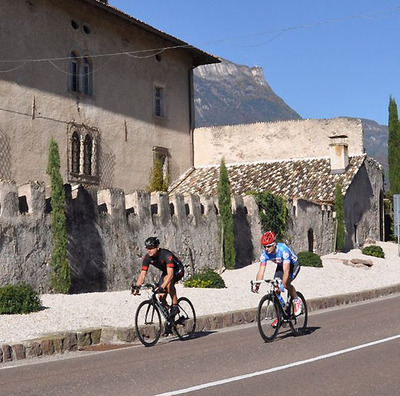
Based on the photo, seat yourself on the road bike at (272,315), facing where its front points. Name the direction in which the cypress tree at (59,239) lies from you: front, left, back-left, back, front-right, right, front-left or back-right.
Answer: right

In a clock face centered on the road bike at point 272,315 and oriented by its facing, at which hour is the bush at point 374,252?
The bush is roughly at 5 o'clock from the road bike.

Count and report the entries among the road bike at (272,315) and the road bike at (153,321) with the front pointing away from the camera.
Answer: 0

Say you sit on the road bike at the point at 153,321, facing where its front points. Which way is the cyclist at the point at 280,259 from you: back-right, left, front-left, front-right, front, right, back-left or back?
back-left

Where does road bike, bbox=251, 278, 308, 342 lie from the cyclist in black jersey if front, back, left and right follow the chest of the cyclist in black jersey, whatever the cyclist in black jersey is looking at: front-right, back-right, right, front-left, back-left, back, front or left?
back-left

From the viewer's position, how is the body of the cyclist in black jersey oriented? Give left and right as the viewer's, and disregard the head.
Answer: facing the viewer and to the left of the viewer

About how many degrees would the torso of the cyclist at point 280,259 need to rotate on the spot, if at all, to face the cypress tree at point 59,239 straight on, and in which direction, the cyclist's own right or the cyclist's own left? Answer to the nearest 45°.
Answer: approximately 90° to the cyclist's own right
